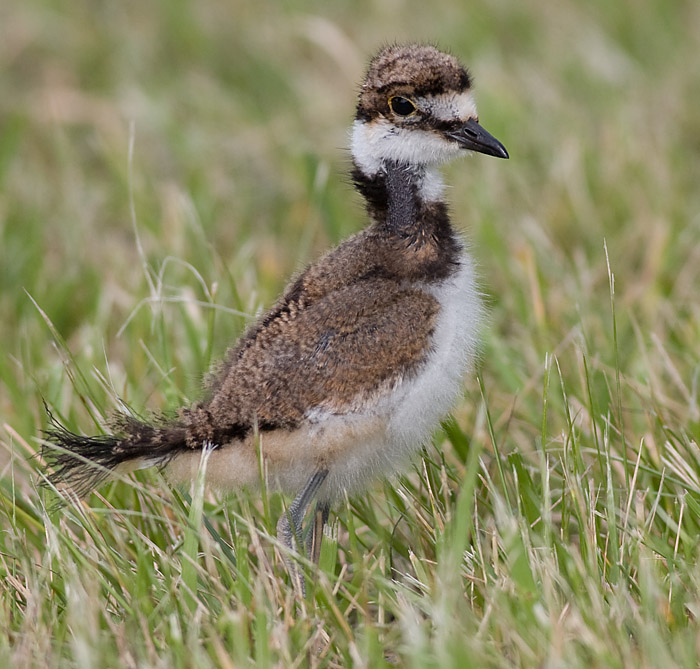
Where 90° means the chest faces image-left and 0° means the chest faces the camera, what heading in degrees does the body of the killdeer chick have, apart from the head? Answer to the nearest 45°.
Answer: approximately 270°
